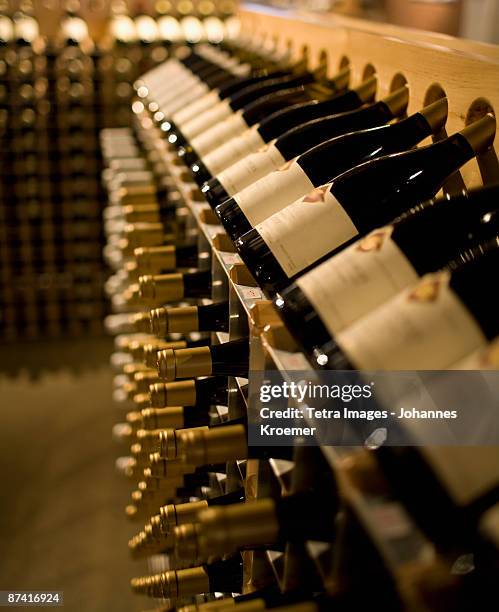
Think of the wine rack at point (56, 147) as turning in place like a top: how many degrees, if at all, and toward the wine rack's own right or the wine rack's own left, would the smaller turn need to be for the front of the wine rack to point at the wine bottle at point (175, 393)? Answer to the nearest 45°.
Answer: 0° — it already faces it

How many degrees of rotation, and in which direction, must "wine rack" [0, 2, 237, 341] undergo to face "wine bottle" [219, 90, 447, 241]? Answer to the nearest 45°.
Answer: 0° — it already faces it

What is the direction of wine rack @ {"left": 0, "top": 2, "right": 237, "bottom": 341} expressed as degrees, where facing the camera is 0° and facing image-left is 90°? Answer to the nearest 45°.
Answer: approximately 0°

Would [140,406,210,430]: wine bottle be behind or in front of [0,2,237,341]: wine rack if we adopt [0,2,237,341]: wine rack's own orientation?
in front

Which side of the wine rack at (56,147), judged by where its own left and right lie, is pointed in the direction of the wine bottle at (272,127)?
front

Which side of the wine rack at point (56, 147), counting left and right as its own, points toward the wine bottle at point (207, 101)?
front

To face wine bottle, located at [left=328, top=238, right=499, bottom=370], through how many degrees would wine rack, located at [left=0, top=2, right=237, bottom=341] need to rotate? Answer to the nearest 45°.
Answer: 0° — it already faces it

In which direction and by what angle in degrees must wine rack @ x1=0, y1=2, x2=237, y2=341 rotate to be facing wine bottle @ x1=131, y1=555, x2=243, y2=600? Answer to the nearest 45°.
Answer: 0° — it already faces it

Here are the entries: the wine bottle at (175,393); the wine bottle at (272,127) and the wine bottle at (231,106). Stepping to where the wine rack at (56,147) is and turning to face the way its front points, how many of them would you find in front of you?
3

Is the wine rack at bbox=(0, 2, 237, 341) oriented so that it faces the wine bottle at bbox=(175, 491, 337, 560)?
yes
